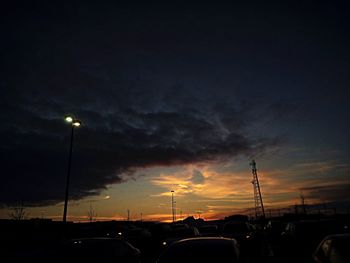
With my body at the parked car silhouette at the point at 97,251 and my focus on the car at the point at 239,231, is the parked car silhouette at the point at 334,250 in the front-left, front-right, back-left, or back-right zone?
front-right
